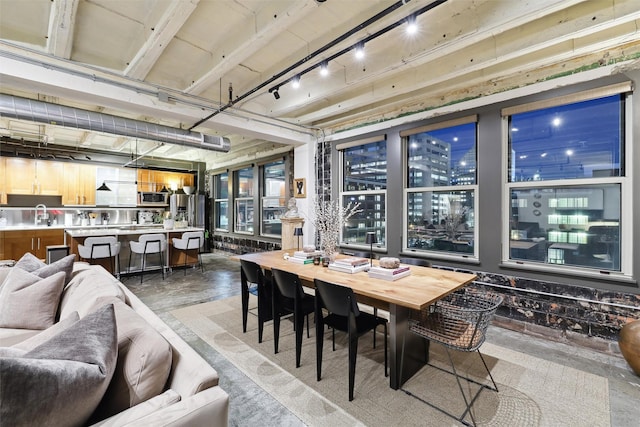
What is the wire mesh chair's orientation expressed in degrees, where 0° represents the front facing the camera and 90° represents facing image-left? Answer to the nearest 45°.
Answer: approximately 135°

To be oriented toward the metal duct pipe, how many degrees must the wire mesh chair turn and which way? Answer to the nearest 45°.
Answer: approximately 45° to its left

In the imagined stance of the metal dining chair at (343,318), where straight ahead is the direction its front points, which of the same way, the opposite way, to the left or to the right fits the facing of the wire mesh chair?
to the left

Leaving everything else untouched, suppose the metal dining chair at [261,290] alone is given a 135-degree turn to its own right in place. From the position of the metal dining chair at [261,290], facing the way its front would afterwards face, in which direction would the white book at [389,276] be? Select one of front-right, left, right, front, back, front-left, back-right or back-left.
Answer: front-left

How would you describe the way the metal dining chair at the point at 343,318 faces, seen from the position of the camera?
facing away from the viewer and to the right of the viewer

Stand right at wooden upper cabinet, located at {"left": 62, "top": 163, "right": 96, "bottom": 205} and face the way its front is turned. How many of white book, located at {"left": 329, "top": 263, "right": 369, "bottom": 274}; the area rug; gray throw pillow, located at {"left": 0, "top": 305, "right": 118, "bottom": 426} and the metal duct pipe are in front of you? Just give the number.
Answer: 4

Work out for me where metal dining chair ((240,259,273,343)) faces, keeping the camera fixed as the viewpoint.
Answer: facing away from the viewer and to the right of the viewer

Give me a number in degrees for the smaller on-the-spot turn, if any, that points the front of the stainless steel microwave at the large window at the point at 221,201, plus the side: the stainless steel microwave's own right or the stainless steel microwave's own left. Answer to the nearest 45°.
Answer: approximately 90° to the stainless steel microwave's own left

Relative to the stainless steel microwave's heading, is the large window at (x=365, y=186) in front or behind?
in front

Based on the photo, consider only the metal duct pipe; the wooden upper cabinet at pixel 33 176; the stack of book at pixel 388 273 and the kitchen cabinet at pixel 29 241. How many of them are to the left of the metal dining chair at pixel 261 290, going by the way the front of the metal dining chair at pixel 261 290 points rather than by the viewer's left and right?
3
